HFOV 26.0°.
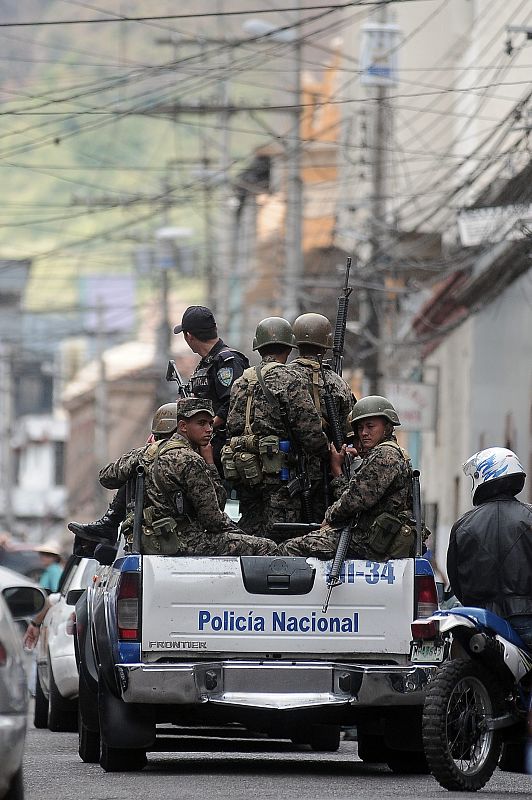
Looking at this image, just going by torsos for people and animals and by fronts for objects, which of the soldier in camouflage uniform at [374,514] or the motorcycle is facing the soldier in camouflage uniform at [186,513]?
the soldier in camouflage uniform at [374,514]

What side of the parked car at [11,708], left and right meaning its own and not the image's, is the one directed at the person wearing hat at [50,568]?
front

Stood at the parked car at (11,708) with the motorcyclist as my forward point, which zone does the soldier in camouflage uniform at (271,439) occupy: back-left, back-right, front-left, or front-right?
front-left

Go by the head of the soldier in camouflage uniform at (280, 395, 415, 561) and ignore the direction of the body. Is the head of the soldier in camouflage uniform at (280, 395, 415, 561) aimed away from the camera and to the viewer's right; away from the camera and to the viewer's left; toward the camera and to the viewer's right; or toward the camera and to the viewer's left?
toward the camera and to the viewer's left

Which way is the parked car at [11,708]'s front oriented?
away from the camera

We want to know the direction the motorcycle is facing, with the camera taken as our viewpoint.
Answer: facing away from the viewer and to the right of the viewer

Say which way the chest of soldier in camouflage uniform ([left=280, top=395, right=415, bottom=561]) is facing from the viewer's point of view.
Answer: to the viewer's left

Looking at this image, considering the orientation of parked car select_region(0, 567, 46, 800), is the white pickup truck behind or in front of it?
in front

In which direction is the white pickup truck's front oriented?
away from the camera

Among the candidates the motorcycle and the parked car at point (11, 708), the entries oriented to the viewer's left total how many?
0

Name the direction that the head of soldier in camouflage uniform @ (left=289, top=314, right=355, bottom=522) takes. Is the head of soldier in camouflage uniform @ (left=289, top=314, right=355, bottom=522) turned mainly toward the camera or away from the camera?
away from the camera

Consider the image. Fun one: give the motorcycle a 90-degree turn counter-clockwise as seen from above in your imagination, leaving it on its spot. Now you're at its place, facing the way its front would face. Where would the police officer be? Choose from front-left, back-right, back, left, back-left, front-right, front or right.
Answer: front
